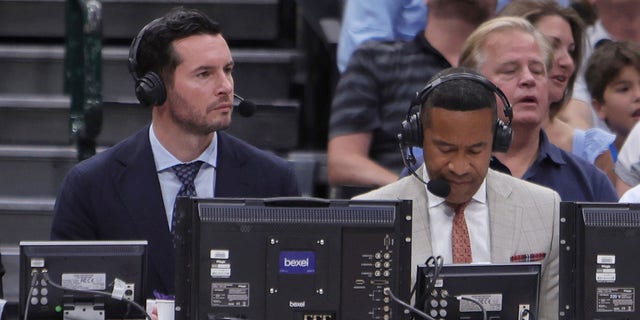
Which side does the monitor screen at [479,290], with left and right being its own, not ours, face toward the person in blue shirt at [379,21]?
front

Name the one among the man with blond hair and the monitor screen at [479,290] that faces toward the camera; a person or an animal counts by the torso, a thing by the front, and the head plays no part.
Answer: the man with blond hair

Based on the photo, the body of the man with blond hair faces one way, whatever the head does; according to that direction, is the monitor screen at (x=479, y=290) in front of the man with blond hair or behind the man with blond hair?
in front

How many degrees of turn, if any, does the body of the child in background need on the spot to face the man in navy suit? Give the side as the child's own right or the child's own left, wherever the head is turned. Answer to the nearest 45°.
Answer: approximately 90° to the child's own right

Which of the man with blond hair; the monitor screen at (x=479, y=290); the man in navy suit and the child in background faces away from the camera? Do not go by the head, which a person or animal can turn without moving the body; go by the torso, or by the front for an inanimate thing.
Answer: the monitor screen

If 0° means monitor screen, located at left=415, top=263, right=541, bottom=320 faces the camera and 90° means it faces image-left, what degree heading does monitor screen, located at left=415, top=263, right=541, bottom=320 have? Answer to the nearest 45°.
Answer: approximately 180°

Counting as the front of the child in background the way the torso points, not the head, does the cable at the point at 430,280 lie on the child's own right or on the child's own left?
on the child's own right

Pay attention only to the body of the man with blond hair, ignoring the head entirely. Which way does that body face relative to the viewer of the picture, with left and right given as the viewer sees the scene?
facing the viewer

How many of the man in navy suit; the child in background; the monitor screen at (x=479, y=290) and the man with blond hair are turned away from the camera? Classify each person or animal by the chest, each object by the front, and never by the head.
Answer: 1

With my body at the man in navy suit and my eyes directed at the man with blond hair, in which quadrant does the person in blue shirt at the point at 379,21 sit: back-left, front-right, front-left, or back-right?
front-left

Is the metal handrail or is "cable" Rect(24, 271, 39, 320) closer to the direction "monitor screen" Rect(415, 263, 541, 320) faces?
the metal handrail

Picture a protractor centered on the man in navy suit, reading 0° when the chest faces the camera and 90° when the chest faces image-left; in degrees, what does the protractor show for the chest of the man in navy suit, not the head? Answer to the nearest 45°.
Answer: approximately 315°

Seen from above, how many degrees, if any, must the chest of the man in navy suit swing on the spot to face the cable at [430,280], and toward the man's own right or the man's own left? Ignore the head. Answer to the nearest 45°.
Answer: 0° — they already face it
